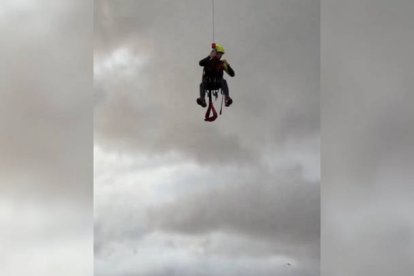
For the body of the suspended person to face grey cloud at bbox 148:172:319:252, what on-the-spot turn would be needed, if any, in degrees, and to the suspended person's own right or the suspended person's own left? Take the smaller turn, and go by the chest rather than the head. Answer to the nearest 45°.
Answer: approximately 180°

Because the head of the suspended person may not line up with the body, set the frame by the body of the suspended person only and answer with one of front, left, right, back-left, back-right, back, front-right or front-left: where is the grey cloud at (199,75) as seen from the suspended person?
back

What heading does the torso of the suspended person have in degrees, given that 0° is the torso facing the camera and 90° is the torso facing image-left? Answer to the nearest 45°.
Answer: approximately 0°
